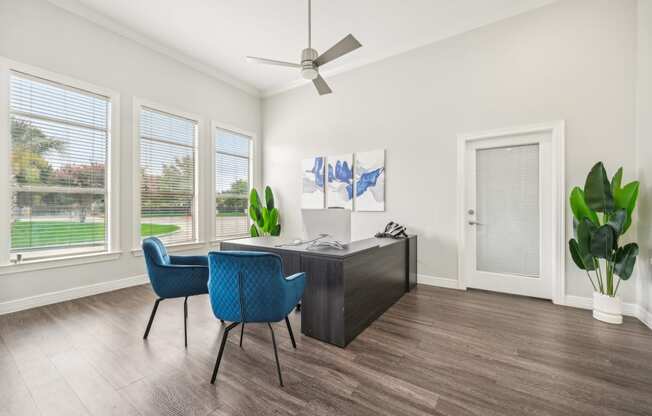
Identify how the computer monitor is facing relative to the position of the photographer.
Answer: facing away from the viewer and to the right of the viewer

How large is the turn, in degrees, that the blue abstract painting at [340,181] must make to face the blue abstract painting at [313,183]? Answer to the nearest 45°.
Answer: approximately 90° to its right

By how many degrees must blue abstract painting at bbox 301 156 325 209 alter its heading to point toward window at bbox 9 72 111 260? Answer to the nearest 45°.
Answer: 0° — it already faces it

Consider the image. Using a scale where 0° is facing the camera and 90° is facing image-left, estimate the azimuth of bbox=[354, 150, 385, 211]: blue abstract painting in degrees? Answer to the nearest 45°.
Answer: approximately 45°

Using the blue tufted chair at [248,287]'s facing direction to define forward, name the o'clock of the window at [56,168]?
The window is roughly at 9 o'clock from the blue tufted chair.

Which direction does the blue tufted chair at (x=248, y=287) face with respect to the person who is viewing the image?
facing away from the viewer and to the right of the viewer

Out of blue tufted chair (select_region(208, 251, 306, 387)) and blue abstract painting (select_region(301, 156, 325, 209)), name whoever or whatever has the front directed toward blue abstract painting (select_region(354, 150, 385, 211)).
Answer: the blue tufted chair

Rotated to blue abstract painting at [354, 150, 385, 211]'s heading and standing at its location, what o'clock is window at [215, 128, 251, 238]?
The window is roughly at 2 o'clock from the blue abstract painting.

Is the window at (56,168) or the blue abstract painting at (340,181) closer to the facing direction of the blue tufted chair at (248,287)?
the blue abstract painting

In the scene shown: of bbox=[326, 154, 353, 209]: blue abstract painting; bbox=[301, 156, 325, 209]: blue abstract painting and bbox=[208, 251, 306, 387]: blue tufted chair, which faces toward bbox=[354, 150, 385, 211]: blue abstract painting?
the blue tufted chair

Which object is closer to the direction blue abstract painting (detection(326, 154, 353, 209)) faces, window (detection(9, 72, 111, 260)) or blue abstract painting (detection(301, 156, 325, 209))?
the window
